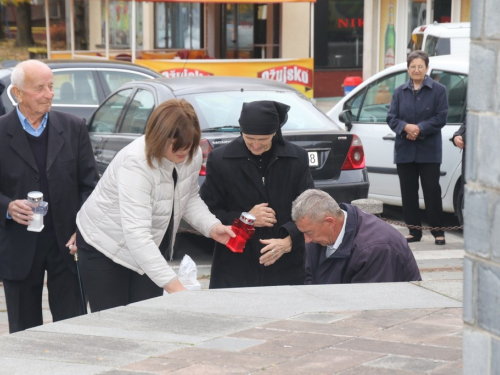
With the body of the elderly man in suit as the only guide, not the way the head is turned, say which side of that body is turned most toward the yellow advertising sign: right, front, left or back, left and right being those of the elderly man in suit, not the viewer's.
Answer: back

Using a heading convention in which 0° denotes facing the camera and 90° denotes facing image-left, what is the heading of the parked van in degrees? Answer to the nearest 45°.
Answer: approximately 45°

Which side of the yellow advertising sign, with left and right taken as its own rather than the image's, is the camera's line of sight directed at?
front

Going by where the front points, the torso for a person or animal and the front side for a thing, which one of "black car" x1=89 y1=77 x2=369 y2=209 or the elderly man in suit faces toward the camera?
the elderly man in suit

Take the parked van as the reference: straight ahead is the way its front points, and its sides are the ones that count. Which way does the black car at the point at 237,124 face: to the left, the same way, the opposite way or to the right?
to the right

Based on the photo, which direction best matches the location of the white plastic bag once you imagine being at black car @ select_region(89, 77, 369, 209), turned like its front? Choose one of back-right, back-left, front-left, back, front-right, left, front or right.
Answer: back-left

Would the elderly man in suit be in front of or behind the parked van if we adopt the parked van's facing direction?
in front

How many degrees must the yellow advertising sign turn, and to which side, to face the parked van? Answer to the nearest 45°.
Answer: approximately 90° to its left

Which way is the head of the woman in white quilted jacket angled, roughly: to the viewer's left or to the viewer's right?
to the viewer's right

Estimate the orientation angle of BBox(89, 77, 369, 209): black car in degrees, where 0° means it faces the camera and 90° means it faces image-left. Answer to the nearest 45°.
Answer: approximately 135°

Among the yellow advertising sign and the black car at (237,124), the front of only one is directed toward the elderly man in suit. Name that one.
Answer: the yellow advertising sign

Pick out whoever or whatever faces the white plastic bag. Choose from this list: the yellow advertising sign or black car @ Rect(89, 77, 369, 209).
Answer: the yellow advertising sign

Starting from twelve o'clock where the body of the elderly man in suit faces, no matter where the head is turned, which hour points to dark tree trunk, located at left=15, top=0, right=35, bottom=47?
The dark tree trunk is roughly at 6 o'clock from the elderly man in suit.

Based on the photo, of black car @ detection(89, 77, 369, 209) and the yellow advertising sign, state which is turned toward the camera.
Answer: the yellow advertising sign

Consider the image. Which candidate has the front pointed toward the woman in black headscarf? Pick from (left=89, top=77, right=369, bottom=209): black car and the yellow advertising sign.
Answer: the yellow advertising sign

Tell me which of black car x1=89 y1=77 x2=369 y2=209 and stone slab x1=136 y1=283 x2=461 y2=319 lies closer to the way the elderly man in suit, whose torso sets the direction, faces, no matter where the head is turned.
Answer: the stone slab

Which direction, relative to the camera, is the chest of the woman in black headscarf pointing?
toward the camera

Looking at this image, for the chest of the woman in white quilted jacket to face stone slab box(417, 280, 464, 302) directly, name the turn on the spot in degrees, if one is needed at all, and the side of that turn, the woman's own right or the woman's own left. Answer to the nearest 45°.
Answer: approximately 45° to the woman's own left

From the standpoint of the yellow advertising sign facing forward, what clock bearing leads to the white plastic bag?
The white plastic bag is roughly at 12 o'clock from the yellow advertising sign.
